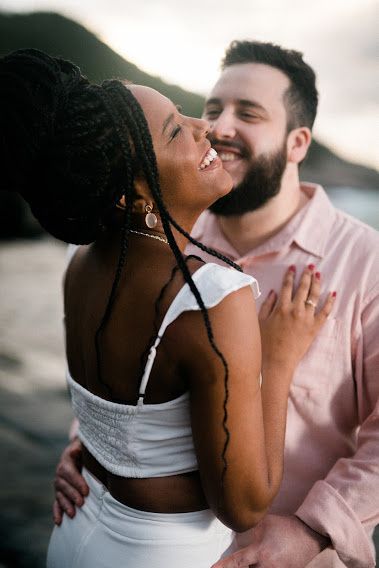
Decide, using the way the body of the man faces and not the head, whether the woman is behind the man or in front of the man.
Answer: in front

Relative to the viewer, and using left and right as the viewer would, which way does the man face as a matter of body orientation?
facing the viewer and to the left of the viewer

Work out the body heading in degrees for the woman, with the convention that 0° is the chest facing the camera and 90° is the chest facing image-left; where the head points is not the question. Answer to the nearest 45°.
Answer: approximately 225°

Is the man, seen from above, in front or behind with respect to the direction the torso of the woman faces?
in front

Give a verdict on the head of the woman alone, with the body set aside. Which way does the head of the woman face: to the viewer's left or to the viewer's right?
to the viewer's right

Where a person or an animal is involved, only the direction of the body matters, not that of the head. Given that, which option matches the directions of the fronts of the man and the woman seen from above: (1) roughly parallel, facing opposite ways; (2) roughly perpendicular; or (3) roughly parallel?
roughly parallel, facing opposite ways

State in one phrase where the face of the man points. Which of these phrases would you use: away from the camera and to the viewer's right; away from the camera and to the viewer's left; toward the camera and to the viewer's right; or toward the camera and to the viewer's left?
toward the camera and to the viewer's left
